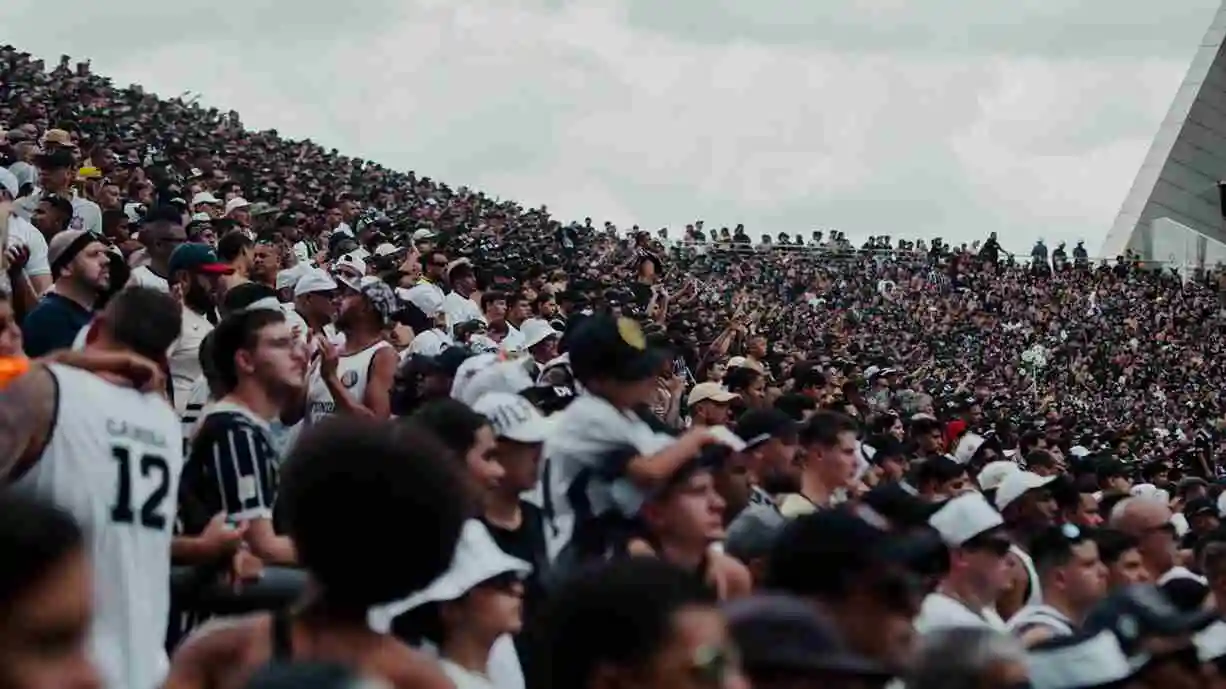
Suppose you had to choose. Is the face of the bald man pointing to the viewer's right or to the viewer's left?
to the viewer's right

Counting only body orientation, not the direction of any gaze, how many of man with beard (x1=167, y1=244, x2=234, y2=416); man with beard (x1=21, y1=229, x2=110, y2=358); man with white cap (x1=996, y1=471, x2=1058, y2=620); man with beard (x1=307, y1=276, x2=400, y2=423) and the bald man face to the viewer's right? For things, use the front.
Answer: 4

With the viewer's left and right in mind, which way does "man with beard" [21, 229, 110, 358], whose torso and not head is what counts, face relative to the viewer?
facing to the right of the viewer

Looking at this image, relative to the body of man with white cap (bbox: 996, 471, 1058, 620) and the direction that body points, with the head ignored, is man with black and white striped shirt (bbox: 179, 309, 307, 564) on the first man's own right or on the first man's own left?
on the first man's own right

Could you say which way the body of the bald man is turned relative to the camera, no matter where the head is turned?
to the viewer's right

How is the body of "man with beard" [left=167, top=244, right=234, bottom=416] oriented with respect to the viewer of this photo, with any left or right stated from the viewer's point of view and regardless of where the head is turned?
facing to the right of the viewer

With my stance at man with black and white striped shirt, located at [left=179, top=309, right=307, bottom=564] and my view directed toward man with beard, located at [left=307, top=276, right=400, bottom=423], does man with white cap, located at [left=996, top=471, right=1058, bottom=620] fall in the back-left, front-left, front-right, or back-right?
front-right

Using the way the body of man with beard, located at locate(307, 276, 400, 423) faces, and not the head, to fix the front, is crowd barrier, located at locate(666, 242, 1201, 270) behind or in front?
behind

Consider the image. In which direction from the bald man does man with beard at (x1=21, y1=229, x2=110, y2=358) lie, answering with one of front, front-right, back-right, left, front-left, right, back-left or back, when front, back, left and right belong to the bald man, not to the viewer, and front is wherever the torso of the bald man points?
back-right
